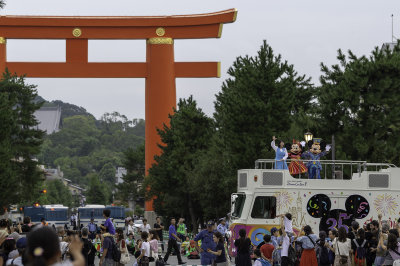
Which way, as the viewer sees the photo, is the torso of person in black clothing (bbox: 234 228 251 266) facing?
away from the camera

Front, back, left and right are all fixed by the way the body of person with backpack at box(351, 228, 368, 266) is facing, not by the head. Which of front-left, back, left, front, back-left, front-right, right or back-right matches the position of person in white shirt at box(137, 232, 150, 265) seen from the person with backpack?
left

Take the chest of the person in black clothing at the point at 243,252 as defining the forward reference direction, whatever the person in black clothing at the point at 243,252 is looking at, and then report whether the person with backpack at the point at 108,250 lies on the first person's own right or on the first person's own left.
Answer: on the first person's own left

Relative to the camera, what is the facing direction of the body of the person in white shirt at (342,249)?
away from the camera

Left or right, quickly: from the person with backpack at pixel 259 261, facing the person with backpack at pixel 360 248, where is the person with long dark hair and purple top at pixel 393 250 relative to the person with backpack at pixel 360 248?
right

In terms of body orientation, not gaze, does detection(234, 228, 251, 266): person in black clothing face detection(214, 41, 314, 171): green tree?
yes

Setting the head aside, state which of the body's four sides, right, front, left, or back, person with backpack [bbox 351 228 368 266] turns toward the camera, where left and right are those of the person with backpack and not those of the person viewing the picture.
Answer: back

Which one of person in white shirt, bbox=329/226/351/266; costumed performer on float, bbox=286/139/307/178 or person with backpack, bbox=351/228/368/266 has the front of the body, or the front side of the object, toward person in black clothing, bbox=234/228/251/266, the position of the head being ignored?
the costumed performer on float

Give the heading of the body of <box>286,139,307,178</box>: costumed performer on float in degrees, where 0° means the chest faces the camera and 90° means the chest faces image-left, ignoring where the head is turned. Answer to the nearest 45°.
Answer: approximately 0°

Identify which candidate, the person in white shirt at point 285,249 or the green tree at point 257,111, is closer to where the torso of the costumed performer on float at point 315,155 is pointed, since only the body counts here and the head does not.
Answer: the person in white shirt

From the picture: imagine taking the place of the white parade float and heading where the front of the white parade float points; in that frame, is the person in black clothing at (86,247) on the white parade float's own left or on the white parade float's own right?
on the white parade float's own left

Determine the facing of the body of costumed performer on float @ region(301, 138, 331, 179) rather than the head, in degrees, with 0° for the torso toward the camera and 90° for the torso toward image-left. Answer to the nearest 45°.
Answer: approximately 0°

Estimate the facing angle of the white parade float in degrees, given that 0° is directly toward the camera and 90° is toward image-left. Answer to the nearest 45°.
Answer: approximately 90°
